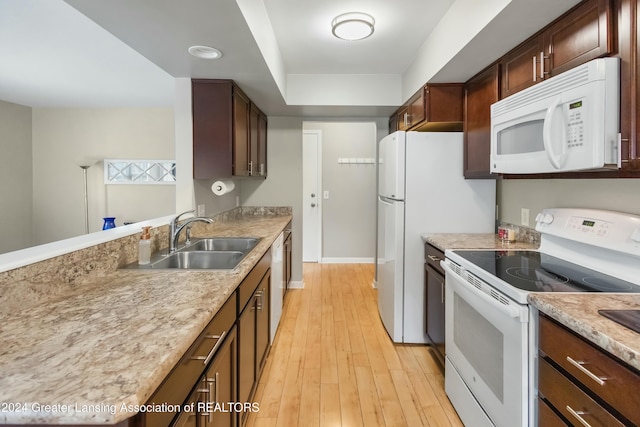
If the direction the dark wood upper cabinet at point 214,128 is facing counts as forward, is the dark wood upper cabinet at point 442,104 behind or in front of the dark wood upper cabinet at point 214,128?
in front

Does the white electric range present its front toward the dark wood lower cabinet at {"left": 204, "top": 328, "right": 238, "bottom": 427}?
yes

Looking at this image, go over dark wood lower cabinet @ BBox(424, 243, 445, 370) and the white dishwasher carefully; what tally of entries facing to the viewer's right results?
1

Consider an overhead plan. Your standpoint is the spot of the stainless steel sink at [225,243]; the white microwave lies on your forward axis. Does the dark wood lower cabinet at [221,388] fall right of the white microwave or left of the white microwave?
right

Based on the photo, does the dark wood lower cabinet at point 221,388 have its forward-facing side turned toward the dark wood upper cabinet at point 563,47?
yes

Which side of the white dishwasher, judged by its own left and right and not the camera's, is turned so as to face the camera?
right

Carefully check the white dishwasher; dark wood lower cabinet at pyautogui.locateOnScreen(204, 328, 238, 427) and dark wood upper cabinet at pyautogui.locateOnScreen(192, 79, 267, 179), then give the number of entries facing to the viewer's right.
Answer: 3

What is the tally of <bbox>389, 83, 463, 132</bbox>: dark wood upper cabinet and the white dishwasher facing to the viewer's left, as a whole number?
1

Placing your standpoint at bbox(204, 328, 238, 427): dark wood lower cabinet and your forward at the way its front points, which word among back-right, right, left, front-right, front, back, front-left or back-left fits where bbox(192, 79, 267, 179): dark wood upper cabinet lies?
left

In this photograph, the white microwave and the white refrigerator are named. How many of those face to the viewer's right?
0

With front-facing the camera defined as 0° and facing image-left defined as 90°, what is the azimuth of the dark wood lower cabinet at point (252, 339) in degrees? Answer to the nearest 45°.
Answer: approximately 270°

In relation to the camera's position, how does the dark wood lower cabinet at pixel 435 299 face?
facing to the left of the viewer

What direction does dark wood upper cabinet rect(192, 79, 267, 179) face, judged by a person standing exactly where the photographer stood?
facing to the right of the viewer

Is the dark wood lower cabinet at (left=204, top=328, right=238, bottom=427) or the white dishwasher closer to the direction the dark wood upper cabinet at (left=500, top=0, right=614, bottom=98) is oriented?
the dark wood lower cabinet

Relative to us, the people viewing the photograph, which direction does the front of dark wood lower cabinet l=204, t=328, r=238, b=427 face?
facing to the right of the viewer
